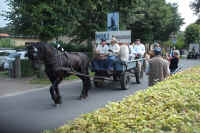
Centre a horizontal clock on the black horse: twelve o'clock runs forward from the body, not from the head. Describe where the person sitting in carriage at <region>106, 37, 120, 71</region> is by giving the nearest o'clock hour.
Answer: The person sitting in carriage is roughly at 6 o'clock from the black horse.

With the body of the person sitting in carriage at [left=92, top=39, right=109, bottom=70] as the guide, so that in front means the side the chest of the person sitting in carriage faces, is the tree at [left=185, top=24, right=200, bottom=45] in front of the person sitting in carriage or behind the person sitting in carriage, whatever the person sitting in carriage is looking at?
behind

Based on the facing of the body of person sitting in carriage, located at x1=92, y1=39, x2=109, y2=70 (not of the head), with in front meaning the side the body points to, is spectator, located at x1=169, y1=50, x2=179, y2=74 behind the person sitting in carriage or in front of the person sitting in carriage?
behind

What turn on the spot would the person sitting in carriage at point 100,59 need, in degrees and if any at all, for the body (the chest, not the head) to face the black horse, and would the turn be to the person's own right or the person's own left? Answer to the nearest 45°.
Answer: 0° — they already face it

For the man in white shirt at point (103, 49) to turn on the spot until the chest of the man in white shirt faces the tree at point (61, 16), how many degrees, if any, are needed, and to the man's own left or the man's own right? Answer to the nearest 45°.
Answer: approximately 90° to the man's own right

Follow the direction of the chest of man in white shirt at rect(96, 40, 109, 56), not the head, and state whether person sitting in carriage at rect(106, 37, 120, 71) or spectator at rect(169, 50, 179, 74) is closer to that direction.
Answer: the person sitting in carriage

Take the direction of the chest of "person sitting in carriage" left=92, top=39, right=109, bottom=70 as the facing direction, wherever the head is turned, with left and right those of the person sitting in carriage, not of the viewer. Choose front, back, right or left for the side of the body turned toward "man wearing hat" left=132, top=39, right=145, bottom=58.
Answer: back

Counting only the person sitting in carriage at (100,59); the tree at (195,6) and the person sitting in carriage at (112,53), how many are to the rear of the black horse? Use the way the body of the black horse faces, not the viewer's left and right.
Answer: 3

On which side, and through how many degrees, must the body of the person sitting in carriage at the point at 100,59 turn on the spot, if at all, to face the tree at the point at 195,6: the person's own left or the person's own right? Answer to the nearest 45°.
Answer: approximately 180°
